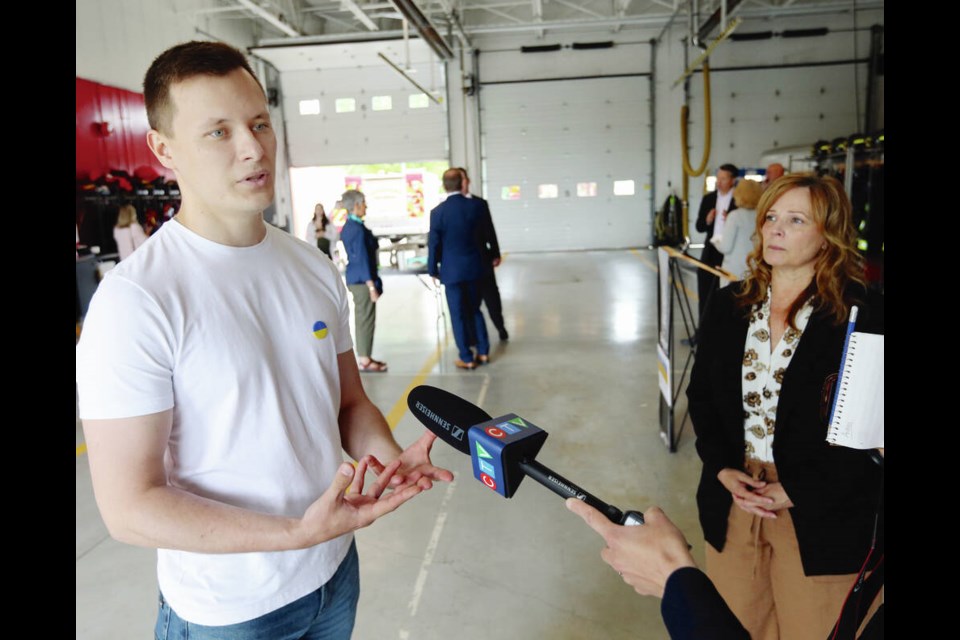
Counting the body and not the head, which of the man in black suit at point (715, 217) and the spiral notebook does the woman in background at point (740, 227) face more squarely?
the man in black suit

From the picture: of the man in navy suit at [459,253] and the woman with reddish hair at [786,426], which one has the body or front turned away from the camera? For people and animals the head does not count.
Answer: the man in navy suit

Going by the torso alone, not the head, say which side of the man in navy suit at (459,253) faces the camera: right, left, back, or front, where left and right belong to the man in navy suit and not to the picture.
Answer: back

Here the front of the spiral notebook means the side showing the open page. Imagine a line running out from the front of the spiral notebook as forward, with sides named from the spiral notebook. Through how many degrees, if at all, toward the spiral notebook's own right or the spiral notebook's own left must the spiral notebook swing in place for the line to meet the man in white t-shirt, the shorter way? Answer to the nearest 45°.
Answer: approximately 45° to the spiral notebook's own right

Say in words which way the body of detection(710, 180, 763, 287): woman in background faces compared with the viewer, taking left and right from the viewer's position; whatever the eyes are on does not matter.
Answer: facing away from the viewer and to the left of the viewer

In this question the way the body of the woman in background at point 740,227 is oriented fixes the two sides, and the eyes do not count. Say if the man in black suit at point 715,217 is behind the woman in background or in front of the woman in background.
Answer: in front

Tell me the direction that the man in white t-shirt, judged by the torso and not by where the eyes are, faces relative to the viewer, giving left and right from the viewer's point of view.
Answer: facing the viewer and to the right of the viewer

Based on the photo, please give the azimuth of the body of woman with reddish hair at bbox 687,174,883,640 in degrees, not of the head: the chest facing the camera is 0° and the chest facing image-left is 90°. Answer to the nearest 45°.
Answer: approximately 45°

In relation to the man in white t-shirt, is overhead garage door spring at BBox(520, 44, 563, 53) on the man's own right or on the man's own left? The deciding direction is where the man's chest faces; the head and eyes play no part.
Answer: on the man's own left

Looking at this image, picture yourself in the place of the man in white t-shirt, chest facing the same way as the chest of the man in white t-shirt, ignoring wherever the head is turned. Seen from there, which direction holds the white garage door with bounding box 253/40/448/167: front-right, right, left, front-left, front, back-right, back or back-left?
back-left

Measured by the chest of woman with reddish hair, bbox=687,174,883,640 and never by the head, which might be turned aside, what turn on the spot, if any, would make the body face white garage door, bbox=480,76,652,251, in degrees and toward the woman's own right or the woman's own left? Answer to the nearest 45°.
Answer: approximately 135° to the woman's own right
